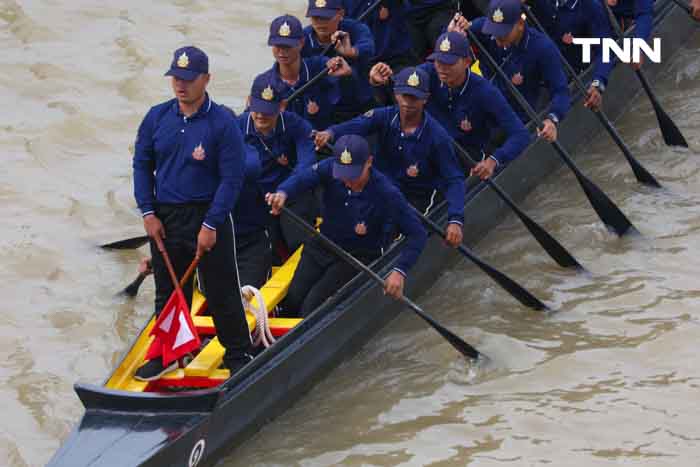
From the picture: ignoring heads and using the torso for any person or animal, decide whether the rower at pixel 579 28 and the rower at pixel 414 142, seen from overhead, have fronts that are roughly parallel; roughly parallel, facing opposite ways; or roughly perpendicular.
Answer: roughly parallel

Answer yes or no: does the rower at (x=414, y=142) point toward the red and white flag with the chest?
yes

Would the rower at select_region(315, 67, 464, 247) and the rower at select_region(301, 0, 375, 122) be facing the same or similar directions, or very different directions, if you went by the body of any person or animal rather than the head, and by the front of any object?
same or similar directions

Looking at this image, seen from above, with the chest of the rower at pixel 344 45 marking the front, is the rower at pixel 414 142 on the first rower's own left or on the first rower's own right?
on the first rower's own left

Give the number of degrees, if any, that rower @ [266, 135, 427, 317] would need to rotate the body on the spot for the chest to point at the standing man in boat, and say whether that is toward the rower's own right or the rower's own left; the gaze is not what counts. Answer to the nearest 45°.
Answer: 0° — they already face them

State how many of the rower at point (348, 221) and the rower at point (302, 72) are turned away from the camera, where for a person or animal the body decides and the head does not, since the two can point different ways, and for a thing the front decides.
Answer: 0

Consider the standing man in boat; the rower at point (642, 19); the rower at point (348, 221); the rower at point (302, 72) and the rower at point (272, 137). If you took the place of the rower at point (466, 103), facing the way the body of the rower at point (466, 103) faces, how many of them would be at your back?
1

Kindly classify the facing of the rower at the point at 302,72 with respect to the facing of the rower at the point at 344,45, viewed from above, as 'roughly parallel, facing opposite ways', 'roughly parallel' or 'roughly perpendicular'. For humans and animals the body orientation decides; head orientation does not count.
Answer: roughly parallel

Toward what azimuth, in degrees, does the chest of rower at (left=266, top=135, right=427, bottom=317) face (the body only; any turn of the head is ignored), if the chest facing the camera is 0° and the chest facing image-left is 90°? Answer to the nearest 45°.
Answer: approximately 45°

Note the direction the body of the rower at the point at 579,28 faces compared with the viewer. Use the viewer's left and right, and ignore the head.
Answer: facing the viewer and to the left of the viewer

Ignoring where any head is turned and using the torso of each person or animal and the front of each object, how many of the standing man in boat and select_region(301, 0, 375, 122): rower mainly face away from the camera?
0

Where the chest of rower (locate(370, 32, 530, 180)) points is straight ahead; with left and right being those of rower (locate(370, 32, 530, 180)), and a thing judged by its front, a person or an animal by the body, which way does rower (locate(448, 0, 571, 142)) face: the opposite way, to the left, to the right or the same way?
the same way

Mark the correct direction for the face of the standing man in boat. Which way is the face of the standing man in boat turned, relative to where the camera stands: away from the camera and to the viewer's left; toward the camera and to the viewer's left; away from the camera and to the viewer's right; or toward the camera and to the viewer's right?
toward the camera and to the viewer's left

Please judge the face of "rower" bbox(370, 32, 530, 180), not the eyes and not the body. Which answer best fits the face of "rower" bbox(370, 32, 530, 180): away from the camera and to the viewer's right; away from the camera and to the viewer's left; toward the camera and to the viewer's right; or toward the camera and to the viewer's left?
toward the camera and to the viewer's left

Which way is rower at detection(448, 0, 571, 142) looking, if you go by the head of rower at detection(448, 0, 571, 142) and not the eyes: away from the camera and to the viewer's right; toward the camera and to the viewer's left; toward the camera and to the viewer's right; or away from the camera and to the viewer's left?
toward the camera and to the viewer's left
